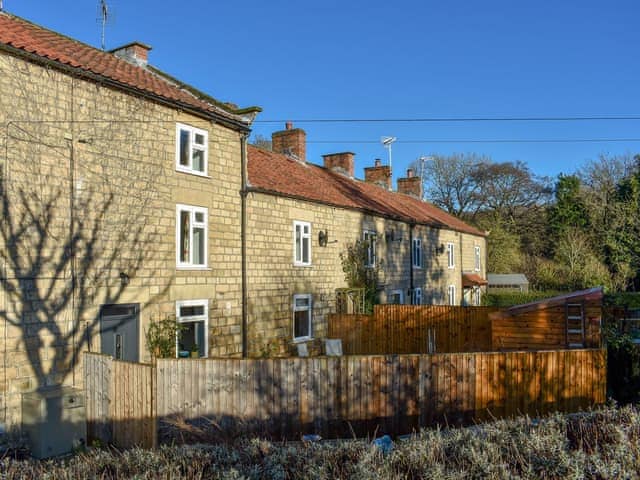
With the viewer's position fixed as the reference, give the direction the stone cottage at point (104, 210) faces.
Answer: facing the viewer and to the right of the viewer

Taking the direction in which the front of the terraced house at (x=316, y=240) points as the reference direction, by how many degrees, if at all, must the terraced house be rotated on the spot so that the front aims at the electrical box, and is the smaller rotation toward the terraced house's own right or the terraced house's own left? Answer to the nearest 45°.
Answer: approximately 45° to the terraced house's own right

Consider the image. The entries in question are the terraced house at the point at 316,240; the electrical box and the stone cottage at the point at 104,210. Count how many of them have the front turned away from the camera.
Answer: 0

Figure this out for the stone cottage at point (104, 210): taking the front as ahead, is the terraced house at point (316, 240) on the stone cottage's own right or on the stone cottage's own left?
on the stone cottage's own left

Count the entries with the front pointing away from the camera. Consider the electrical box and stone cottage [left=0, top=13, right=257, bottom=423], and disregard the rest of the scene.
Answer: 0

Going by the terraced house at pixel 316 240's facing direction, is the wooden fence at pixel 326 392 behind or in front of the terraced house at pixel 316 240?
in front

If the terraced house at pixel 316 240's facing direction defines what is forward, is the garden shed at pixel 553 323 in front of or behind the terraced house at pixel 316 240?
in front
